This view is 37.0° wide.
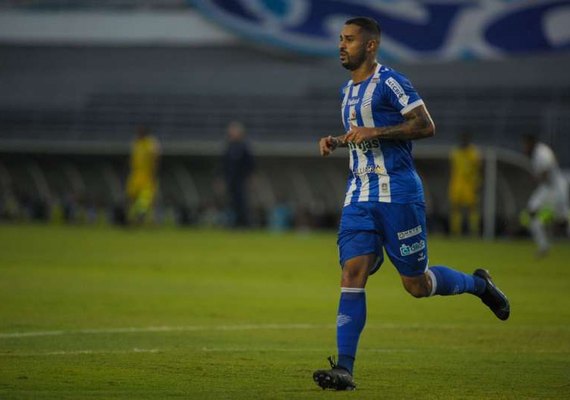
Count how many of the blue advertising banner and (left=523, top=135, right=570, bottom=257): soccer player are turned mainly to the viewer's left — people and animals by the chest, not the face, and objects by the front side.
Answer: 1

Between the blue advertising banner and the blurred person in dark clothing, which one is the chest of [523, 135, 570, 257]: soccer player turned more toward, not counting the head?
the blurred person in dark clothing

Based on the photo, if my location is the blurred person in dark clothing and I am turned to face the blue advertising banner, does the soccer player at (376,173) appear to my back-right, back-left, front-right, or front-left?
back-right

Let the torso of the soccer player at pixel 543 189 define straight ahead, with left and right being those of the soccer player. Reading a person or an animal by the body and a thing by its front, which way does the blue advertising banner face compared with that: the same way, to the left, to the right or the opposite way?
to the left

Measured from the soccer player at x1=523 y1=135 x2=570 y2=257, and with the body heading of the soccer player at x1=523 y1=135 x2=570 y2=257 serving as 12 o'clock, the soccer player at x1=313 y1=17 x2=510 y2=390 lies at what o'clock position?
the soccer player at x1=313 y1=17 x2=510 y2=390 is roughly at 9 o'clock from the soccer player at x1=523 y1=135 x2=570 y2=257.

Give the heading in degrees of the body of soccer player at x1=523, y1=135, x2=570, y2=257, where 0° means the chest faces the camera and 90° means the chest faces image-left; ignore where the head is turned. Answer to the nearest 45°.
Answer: approximately 90°

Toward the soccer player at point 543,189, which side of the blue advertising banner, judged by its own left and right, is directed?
front

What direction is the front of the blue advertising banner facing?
toward the camera

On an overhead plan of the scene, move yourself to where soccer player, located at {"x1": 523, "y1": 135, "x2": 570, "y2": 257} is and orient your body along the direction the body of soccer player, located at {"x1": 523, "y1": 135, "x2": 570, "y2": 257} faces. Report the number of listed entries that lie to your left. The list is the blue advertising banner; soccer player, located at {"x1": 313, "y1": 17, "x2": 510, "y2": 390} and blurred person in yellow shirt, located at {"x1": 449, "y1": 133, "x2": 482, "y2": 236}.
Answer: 1

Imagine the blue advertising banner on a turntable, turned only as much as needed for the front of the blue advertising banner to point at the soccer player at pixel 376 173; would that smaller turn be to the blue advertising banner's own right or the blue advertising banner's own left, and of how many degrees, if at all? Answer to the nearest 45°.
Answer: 0° — it already faces them

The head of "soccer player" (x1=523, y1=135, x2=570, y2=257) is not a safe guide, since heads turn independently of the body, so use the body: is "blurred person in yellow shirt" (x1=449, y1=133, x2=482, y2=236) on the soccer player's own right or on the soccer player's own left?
on the soccer player's own right
